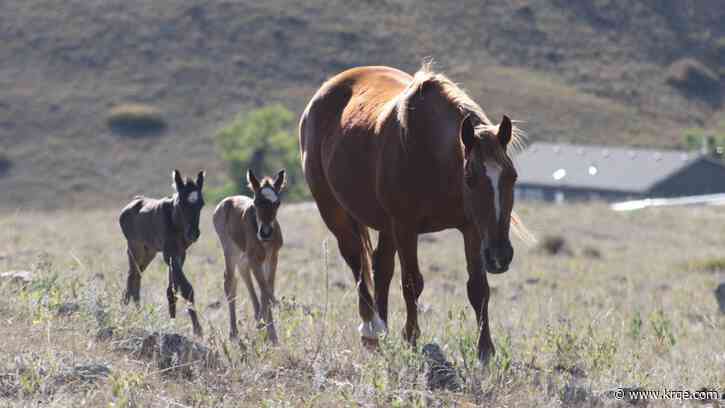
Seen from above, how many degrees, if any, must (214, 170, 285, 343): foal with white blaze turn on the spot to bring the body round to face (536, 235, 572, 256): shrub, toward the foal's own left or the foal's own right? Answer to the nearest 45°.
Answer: approximately 90° to the foal's own left

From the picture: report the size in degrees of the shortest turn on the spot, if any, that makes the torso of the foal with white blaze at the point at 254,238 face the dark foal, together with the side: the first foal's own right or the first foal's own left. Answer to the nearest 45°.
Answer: approximately 90° to the first foal's own right

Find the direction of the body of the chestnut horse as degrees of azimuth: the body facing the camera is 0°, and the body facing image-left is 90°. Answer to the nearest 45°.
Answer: approximately 315°

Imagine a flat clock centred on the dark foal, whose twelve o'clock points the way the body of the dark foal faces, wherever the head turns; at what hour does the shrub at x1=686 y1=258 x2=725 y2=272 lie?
The shrub is roughly at 9 o'clock from the dark foal.

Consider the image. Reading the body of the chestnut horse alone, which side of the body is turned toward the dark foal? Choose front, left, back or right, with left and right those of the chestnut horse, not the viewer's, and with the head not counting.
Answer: back

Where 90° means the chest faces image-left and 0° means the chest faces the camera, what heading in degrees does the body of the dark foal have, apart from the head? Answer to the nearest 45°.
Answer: approximately 315°
